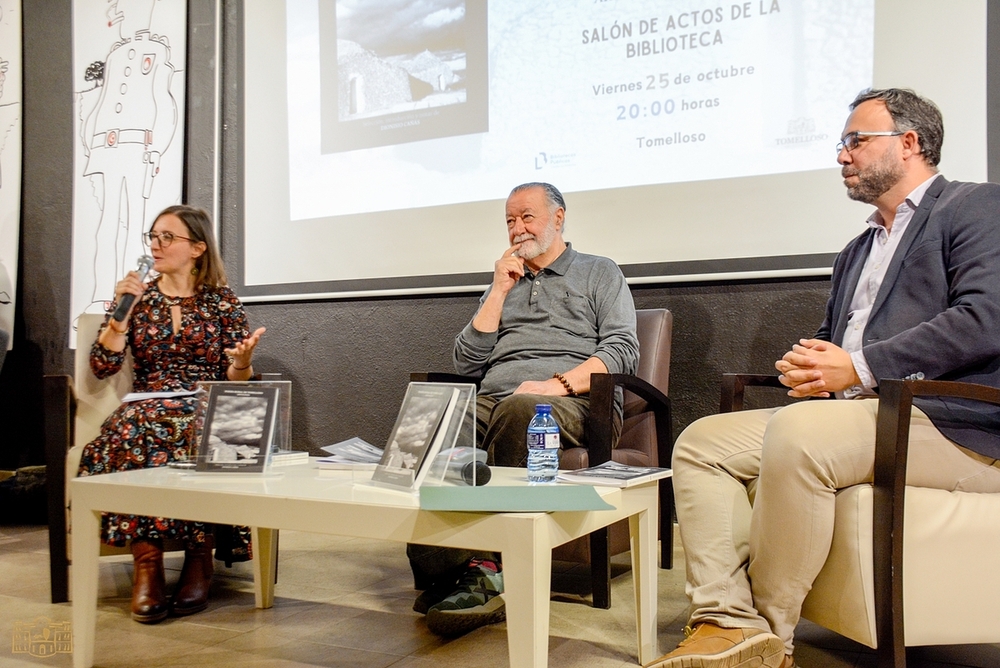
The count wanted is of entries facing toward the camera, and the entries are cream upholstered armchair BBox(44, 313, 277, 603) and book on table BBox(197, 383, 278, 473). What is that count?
2

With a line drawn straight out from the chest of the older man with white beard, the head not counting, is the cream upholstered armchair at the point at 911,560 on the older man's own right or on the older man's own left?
on the older man's own left

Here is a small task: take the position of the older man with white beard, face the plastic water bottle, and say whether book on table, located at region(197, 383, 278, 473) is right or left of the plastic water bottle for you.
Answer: right

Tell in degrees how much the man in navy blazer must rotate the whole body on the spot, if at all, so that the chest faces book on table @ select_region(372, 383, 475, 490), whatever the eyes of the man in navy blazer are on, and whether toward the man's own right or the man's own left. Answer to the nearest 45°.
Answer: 0° — they already face it

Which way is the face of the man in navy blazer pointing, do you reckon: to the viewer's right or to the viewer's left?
to the viewer's left

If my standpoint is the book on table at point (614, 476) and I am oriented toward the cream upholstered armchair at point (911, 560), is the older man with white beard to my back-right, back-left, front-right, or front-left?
back-left

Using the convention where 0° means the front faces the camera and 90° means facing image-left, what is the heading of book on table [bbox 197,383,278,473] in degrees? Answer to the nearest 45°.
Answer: approximately 0°

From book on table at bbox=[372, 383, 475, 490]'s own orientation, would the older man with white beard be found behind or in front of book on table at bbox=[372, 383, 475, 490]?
behind

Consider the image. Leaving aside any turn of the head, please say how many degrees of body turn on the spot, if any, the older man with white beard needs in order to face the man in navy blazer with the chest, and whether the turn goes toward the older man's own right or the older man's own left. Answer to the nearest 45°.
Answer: approximately 90° to the older man's own left

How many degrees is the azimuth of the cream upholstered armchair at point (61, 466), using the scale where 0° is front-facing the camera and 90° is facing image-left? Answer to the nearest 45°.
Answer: approximately 0°

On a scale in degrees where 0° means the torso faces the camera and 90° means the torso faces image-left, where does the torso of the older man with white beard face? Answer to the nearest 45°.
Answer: approximately 45°
